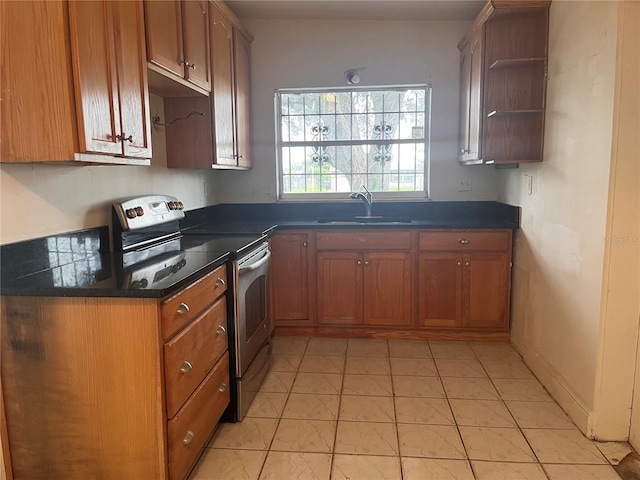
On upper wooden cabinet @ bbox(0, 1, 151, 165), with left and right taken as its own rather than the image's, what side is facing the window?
left

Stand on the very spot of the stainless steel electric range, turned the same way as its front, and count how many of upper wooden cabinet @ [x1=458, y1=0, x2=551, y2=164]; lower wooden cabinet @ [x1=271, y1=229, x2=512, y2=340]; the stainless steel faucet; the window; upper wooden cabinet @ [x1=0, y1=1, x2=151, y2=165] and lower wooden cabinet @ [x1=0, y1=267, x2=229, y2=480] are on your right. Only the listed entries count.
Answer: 2

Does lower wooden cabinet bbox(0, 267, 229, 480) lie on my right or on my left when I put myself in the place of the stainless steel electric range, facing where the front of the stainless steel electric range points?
on my right

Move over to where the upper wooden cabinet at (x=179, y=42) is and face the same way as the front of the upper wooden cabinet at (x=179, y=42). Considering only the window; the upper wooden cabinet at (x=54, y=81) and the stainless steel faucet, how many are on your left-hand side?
2

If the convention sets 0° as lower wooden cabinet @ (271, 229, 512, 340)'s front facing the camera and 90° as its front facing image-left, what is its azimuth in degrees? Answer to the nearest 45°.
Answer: approximately 0°

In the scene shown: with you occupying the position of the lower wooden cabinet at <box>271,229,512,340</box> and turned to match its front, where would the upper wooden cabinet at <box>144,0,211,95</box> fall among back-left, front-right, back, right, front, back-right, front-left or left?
front-right

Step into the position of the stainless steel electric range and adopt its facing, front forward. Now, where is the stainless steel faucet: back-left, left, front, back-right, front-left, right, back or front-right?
left
